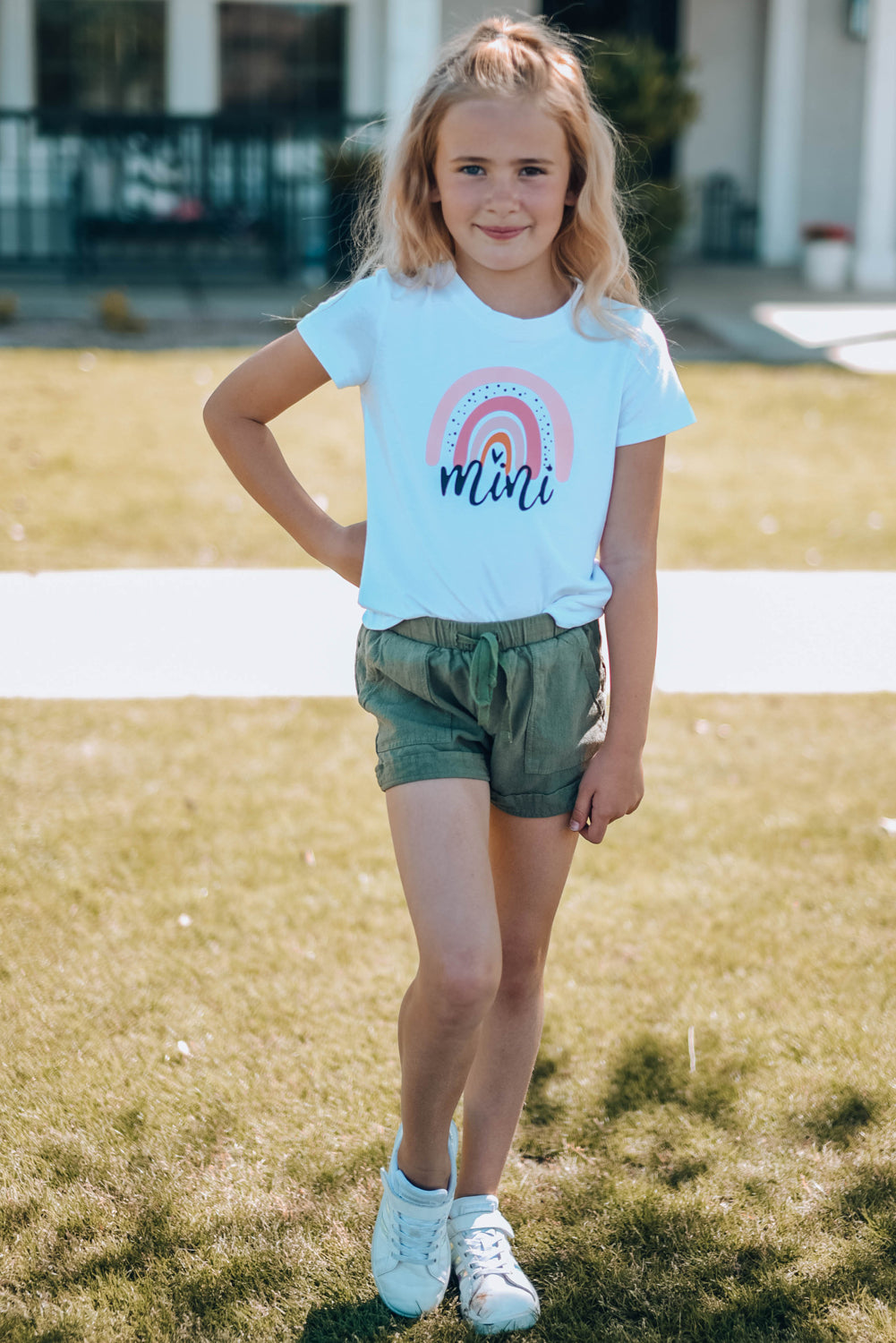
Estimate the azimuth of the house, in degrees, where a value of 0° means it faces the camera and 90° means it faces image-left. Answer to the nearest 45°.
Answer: approximately 0°

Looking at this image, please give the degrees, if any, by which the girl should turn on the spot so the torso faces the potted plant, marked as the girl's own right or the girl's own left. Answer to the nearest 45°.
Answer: approximately 180°

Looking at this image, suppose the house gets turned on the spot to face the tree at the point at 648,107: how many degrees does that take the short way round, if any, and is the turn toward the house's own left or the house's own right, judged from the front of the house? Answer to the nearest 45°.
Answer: approximately 45° to the house's own left

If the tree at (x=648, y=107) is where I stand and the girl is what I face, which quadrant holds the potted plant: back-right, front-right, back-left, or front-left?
back-left

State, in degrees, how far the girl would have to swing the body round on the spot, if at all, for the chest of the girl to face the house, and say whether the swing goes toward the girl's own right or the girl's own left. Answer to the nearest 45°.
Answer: approximately 180°

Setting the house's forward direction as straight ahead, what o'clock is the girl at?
The girl is roughly at 12 o'clock from the house.

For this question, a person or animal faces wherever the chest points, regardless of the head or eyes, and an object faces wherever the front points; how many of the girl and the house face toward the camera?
2

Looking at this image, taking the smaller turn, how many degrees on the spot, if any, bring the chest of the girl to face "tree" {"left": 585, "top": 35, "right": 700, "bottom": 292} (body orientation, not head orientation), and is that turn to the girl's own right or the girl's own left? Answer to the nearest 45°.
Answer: approximately 180°
